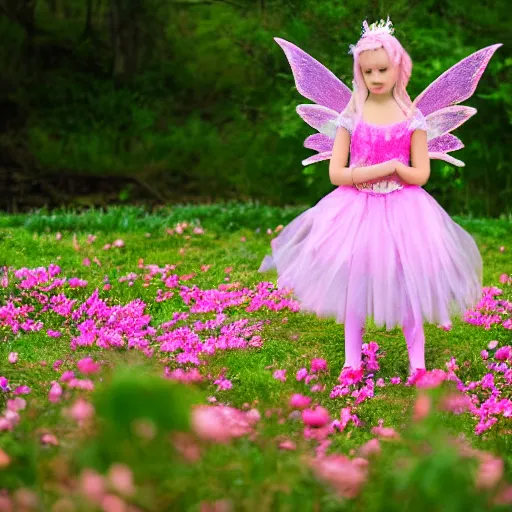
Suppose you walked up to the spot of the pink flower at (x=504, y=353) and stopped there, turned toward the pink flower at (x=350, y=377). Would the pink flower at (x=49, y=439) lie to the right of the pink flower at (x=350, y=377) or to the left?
left

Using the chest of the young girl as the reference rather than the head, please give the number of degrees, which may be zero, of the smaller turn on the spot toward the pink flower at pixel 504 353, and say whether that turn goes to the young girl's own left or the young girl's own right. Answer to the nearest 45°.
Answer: approximately 135° to the young girl's own left

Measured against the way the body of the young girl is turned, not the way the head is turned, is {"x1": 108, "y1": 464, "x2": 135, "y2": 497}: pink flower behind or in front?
in front

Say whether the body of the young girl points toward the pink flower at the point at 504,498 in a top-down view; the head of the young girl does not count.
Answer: yes

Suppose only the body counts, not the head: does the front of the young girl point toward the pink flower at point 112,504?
yes

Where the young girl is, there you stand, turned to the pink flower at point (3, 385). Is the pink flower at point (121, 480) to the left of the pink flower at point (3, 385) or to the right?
left

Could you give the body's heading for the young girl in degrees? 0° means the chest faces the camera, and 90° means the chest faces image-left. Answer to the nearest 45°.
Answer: approximately 0°

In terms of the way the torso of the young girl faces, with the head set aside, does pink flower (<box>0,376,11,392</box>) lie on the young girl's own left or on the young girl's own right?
on the young girl's own right
